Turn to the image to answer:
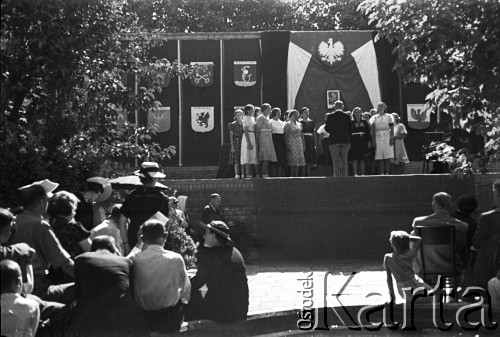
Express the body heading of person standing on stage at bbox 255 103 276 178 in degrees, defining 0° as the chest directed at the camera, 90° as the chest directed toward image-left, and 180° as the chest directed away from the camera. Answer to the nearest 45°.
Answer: approximately 315°

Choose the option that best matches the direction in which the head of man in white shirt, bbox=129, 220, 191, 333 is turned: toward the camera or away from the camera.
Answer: away from the camera

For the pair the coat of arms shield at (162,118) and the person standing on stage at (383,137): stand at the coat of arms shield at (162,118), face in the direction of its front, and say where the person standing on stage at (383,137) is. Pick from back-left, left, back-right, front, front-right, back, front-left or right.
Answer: front-left

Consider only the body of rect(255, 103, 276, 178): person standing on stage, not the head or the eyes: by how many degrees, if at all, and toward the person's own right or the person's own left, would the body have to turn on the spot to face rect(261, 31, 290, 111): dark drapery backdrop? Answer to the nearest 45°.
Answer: approximately 135° to the person's own left

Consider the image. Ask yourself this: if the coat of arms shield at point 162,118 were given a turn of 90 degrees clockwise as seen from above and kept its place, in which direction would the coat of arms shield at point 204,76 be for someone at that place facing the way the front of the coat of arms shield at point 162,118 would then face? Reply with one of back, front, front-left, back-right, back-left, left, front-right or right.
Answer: back

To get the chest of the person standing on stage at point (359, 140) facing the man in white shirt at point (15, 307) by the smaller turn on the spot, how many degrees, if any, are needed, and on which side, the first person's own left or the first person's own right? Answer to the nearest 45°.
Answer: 0° — they already face them

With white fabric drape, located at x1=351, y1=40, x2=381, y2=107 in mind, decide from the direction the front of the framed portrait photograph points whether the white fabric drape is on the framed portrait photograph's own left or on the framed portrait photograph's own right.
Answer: on the framed portrait photograph's own left

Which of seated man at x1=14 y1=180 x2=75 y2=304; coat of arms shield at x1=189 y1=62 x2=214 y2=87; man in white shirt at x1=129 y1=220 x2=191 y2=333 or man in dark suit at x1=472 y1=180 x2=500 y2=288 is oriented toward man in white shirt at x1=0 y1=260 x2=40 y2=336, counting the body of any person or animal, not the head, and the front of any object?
the coat of arms shield

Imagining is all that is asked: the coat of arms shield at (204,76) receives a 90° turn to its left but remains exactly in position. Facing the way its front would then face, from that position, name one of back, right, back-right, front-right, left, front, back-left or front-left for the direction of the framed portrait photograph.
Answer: front

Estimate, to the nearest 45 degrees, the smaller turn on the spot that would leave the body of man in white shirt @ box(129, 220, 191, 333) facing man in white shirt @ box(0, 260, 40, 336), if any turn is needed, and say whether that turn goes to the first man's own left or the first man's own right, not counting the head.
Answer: approximately 135° to the first man's own left

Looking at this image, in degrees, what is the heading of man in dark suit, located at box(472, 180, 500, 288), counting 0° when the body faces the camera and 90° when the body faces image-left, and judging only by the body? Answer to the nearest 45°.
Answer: approximately 180°

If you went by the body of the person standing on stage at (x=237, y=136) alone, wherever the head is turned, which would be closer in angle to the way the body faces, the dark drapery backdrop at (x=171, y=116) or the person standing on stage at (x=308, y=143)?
the person standing on stage

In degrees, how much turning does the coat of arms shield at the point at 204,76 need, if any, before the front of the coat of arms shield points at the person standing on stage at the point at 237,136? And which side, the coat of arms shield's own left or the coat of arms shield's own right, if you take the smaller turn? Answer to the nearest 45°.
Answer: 0° — it already faces them
